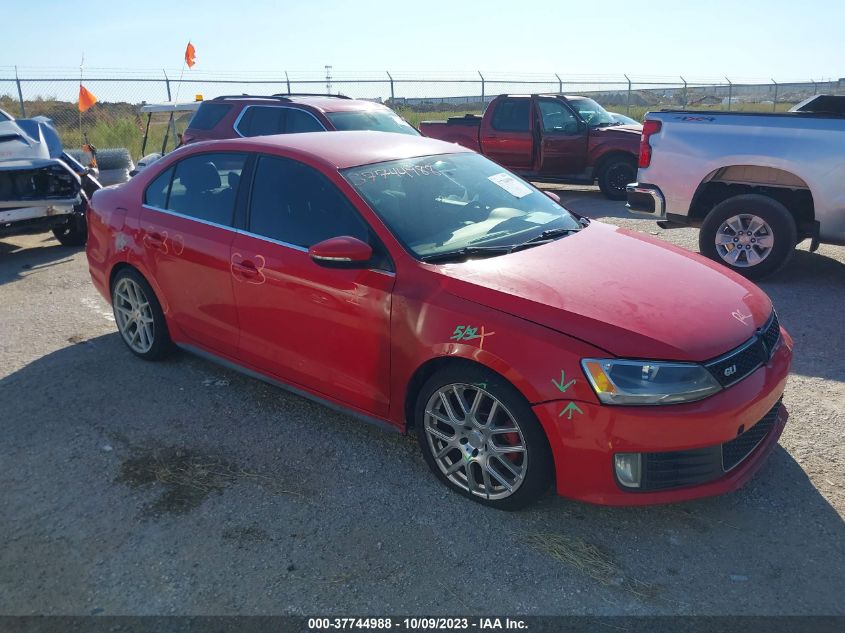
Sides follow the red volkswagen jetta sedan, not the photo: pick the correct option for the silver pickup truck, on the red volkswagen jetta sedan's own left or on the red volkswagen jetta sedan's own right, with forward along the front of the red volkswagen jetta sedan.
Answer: on the red volkswagen jetta sedan's own left

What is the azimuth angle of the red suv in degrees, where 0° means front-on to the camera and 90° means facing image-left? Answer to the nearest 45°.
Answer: approximately 315°

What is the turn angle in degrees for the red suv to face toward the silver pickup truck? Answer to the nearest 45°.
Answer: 0° — it already faces it

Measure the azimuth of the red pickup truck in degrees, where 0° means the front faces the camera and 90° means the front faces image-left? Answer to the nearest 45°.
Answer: approximately 315°

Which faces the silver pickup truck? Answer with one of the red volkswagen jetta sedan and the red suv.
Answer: the red suv

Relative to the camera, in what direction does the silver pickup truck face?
facing to the right of the viewer
